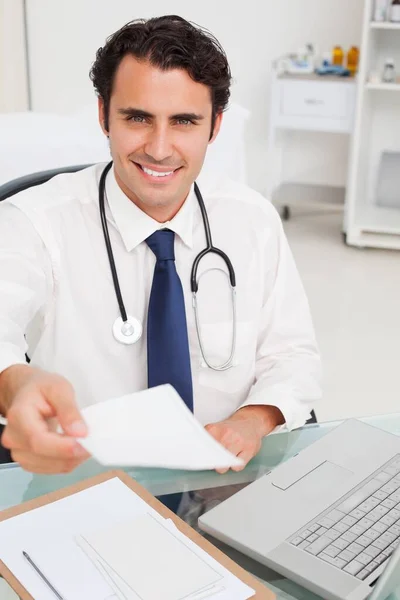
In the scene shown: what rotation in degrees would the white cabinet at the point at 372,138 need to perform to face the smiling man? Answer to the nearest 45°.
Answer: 0° — it already faces them

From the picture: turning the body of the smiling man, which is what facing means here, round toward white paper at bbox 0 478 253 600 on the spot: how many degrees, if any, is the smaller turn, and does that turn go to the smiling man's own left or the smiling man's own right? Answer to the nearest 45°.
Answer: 0° — they already face it

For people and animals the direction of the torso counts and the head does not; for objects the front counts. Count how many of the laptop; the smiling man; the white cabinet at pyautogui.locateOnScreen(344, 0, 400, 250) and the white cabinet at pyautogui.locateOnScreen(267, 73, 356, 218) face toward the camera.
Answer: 3

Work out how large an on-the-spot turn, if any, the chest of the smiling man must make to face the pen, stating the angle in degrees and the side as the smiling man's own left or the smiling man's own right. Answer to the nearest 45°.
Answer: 0° — they already face it

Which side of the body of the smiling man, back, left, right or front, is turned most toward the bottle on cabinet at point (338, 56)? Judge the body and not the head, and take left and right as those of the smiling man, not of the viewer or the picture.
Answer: back

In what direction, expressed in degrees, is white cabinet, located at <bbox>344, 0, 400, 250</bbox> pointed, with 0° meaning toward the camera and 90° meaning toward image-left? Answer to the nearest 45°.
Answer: approximately 0°

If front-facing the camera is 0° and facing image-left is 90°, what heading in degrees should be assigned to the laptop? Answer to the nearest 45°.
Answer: approximately 135°

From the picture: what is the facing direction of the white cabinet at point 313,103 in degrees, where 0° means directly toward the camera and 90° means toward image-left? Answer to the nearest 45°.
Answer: approximately 0°

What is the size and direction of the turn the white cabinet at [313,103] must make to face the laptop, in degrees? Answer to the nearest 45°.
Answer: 0° — it already faces it
